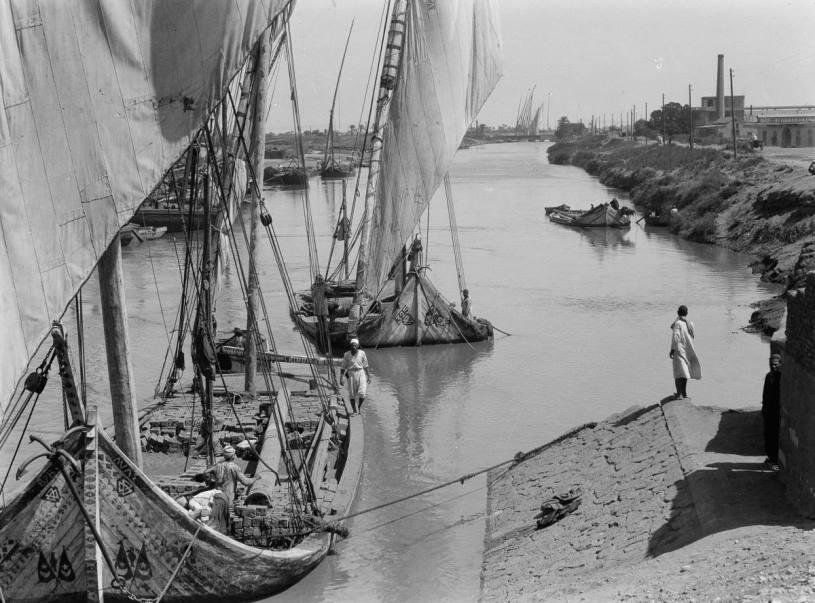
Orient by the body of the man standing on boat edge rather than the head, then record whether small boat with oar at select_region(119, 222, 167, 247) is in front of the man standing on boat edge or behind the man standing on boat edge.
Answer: behind

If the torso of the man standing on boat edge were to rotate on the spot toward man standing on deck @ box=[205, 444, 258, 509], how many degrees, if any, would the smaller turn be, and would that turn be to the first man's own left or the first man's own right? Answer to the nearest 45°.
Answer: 0° — they already face them

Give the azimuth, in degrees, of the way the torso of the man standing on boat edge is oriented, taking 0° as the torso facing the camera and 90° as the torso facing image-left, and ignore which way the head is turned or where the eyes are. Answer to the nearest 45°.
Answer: approximately 0°

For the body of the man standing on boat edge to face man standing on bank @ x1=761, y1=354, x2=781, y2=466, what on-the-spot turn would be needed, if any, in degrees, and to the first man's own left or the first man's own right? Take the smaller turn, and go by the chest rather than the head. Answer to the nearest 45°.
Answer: approximately 45° to the first man's own left

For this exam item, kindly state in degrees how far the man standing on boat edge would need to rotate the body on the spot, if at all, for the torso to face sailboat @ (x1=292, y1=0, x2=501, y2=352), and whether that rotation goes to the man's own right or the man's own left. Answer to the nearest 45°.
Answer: approximately 180°

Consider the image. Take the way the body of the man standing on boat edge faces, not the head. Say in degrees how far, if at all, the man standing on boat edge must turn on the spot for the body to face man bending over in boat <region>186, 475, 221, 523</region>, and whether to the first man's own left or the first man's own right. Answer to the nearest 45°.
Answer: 0° — they already face them

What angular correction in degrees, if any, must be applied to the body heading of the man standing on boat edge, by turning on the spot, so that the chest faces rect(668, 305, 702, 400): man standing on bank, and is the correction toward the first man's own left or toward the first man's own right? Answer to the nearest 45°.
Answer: approximately 45° to the first man's own left

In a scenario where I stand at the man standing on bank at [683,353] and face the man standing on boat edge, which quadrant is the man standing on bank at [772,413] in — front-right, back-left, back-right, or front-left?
back-left
